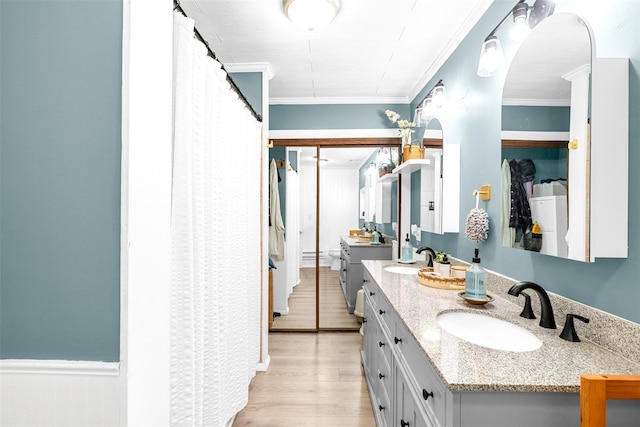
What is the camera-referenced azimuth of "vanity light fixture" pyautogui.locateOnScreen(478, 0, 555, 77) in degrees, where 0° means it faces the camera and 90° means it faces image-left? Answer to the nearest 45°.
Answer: approximately 45°

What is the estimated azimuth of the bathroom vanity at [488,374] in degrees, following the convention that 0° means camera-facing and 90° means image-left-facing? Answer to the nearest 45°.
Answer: approximately 90°

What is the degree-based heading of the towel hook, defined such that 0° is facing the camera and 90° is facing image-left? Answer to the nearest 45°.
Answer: approximately 45°

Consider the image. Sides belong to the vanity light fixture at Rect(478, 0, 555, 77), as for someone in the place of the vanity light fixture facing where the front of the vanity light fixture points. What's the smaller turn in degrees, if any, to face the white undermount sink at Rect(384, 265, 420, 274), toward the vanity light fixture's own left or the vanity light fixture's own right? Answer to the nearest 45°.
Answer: approximately 90° to the vanity light fixture's own right

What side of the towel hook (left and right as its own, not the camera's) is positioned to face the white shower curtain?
front
